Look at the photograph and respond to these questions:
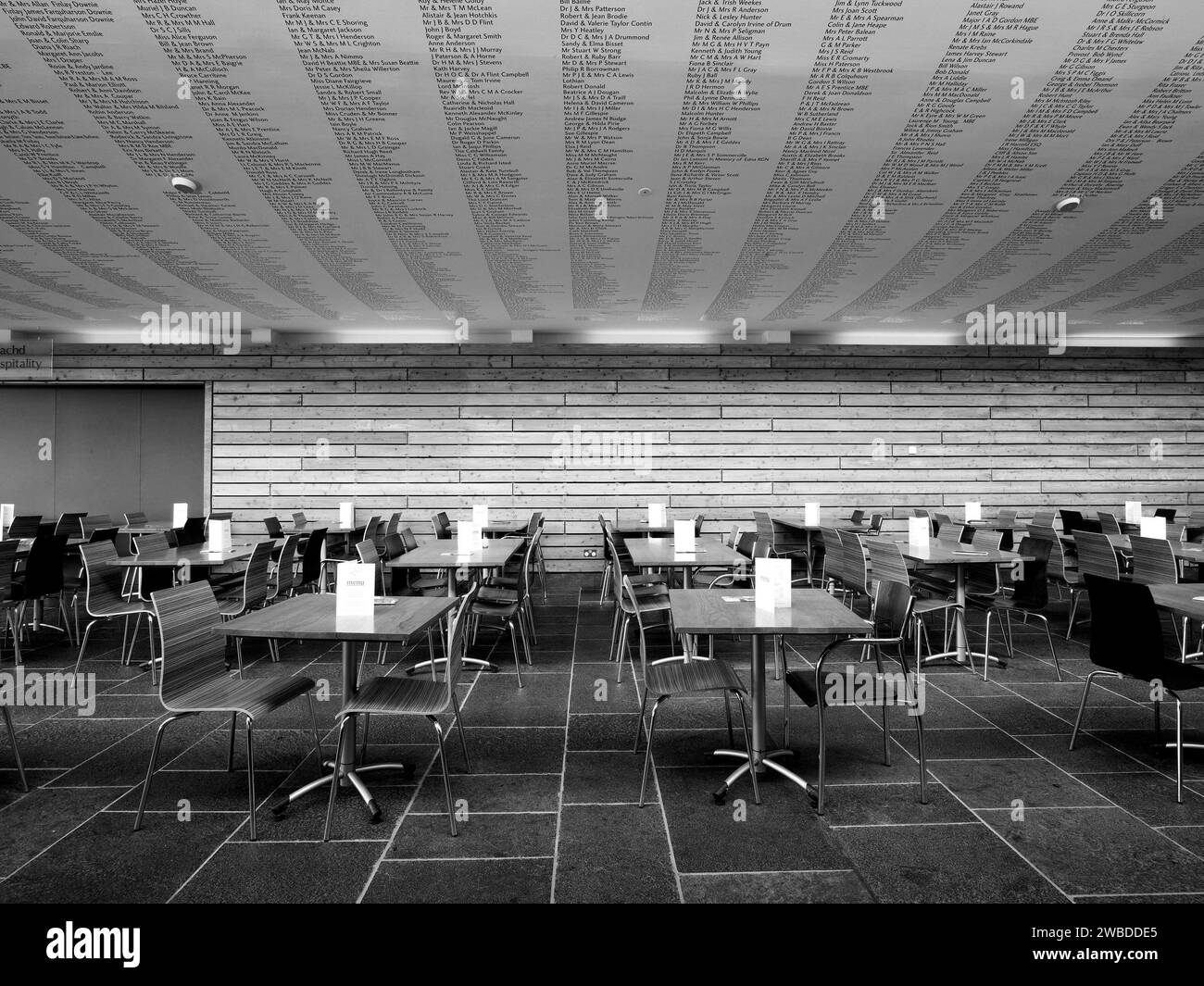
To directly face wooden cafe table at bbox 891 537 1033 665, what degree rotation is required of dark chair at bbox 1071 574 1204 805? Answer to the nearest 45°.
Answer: approximately 90° to its left

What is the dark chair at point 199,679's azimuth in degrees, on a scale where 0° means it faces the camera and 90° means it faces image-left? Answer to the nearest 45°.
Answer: approximately 315°

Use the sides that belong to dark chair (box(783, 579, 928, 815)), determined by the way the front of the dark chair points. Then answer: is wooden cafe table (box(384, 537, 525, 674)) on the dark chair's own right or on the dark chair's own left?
on the dark chair's own right

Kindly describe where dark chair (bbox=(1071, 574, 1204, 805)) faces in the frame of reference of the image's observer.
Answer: facing away from the viewer and to the right of the viewer

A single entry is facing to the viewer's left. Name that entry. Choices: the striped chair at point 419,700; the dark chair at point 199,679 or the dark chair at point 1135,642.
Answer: the striped chair at point 419,700

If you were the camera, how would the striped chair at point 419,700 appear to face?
facing to the left of the viewer

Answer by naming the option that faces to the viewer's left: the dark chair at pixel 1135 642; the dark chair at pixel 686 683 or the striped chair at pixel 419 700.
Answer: the striped chair at pixel 419 700

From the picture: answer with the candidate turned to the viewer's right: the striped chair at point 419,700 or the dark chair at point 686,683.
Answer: the dark chair at point 686,683

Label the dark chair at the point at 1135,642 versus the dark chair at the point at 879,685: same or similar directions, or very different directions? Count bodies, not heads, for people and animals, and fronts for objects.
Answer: very different directions

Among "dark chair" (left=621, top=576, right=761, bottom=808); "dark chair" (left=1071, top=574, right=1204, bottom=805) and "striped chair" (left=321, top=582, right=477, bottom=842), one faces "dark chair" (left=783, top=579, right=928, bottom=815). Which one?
"dark chair" (left=621, top=576, right=761, bottom=808)

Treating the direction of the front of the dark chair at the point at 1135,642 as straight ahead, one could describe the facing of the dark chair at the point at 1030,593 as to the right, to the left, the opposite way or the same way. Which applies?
the opposite way

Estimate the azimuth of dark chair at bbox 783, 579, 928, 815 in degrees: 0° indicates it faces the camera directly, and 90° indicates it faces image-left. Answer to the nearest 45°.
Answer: approximately 45°

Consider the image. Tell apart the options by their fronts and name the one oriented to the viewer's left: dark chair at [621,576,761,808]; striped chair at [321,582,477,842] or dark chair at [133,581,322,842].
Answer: striped chair at [321,582,477,842]

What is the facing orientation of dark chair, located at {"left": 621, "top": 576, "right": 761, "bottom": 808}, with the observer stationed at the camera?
facing to the right of the viewer

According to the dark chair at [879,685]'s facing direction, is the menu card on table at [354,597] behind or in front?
in front

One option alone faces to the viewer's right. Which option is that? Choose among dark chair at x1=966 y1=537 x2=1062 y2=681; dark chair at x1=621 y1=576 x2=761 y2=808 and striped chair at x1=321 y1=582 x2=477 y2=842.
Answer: dark chair at x1=621 y1=576 x2=761 y2=808
